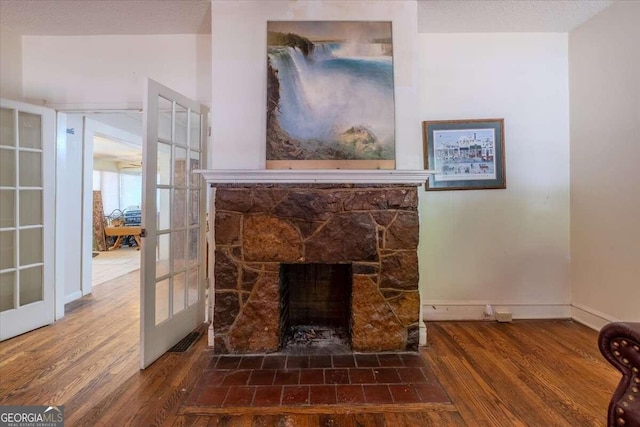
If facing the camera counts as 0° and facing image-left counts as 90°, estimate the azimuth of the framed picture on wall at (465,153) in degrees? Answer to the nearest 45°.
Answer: approximately 0°

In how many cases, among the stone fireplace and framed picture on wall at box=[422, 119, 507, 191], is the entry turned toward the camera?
2

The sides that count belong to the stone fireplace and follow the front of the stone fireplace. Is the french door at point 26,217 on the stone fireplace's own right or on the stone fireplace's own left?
on the stone fireplace's own right

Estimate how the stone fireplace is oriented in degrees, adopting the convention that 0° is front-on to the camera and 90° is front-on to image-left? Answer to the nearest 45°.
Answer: approximately 0°

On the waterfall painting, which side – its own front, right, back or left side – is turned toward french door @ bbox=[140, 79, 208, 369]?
right

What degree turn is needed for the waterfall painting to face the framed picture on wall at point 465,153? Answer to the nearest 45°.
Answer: approximately 135° to its left

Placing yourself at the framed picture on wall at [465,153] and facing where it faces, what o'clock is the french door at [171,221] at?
The french door is roughly at 2 o'clock from the framed picture on wall.
